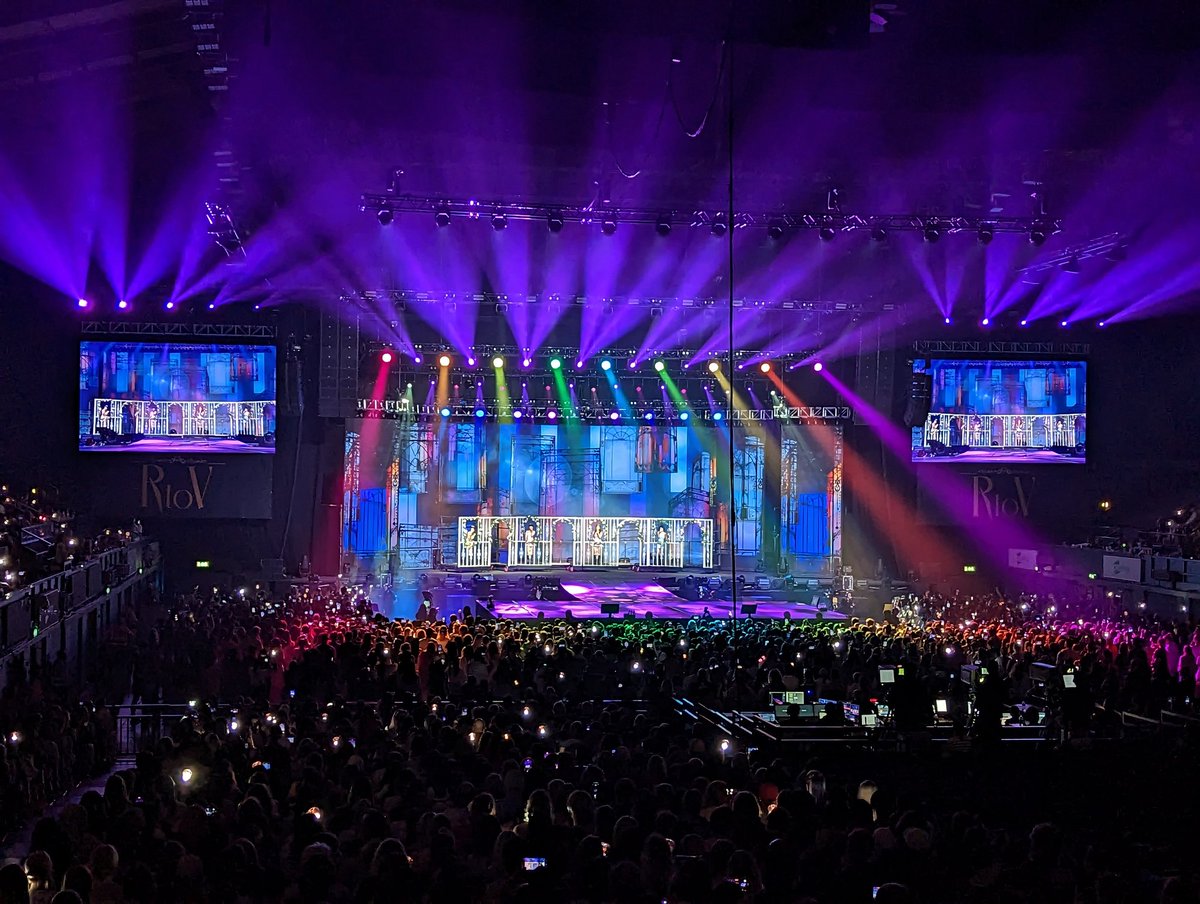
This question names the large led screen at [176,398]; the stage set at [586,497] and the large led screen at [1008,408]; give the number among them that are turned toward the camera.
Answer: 3

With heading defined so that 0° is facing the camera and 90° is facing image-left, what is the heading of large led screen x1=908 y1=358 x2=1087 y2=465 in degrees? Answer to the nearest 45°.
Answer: approximately 0°

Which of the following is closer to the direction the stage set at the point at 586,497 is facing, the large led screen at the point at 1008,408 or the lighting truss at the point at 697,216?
the lighting truss

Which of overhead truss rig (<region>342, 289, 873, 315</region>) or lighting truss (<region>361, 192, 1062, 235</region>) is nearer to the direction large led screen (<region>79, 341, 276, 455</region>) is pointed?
the lighting truss

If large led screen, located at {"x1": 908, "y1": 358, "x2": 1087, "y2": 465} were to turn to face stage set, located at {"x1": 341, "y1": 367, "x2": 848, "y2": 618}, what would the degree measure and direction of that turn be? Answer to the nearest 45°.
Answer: approximately 90° to its right

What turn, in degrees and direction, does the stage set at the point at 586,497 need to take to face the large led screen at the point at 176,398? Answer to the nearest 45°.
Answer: approximately 45° to its right

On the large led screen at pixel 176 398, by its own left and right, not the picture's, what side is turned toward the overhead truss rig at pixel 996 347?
left

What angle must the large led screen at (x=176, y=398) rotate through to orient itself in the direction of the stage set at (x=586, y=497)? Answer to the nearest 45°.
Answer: approximately 90° to its left

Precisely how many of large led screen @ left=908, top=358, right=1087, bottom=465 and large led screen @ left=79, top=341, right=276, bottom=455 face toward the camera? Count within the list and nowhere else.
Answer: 2

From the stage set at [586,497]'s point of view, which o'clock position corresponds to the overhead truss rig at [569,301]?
The overhead truss rig is roughly at 12 o'clock from the stage set.

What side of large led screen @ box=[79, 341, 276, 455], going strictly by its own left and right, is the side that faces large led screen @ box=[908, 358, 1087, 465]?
left
